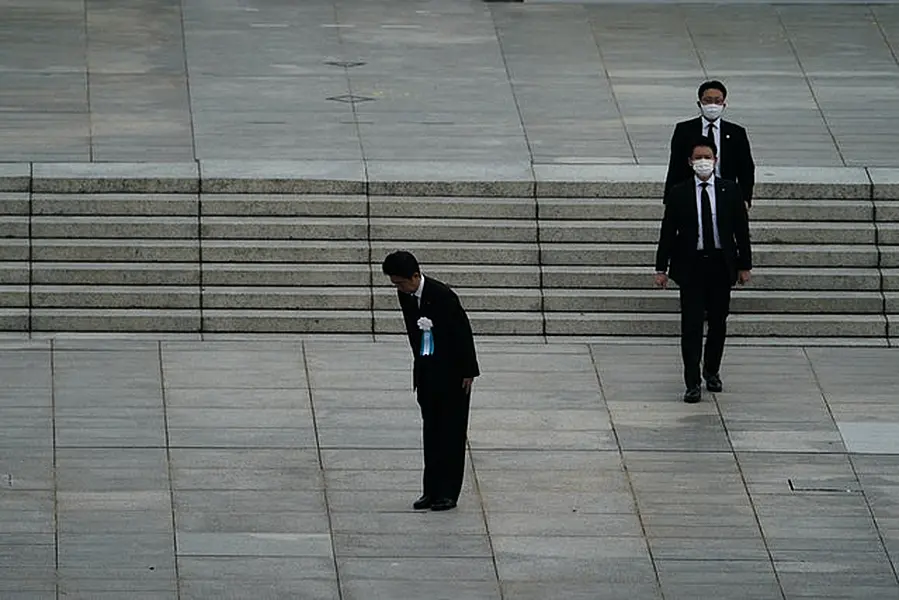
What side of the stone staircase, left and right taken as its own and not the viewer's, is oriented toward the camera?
front

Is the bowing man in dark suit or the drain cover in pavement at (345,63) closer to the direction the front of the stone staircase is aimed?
the bowing man in dark suit

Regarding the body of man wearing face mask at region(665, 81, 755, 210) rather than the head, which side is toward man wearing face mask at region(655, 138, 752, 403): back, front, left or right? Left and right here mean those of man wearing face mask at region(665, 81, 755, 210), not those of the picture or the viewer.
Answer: front

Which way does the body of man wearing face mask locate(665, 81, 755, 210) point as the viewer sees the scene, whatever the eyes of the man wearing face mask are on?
toward the camera

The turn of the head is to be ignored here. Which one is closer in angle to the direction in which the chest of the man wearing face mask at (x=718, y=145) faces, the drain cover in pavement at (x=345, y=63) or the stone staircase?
the stone staircase

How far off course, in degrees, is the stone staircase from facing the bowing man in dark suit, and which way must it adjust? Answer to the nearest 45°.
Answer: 0° — it already faces them

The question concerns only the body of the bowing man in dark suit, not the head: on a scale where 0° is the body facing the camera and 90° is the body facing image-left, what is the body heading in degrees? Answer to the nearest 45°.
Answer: approximately 45°

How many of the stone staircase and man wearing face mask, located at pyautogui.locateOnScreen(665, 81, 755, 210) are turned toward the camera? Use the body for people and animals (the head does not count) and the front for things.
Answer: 2

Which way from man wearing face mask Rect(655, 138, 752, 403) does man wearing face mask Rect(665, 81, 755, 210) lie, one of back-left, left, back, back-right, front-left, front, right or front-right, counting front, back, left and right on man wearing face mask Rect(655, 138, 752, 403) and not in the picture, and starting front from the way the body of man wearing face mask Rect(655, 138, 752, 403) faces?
back

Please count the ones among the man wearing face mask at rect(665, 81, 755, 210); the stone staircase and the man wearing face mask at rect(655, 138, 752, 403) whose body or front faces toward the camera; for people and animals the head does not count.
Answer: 3

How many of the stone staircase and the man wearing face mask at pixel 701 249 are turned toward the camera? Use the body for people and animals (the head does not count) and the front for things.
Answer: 2

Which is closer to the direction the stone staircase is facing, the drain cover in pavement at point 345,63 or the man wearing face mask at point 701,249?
the man wearing face mask

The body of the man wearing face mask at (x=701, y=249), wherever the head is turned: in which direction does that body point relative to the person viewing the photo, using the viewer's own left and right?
facing the viewer
